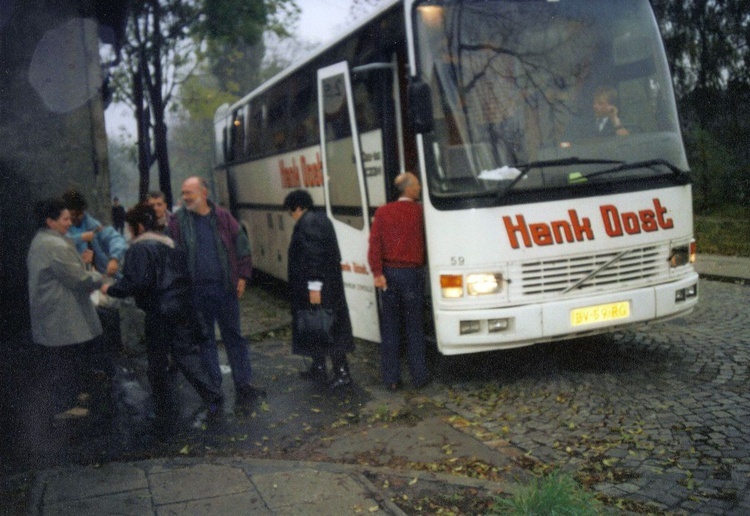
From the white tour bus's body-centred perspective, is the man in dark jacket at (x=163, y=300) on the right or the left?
on its right

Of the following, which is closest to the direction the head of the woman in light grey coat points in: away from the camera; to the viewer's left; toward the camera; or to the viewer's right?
to the viewer's right

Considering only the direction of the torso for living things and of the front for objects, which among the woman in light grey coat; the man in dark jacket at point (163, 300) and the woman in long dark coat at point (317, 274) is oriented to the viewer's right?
the woman in light grey coat

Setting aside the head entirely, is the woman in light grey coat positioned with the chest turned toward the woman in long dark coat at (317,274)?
yes

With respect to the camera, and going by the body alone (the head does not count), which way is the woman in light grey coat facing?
to the viewer's right

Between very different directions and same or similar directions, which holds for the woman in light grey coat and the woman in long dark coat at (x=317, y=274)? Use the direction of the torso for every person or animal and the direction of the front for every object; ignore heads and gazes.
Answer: very different directions

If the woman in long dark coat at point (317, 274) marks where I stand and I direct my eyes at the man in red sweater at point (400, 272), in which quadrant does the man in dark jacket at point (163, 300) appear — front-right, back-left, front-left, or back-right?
back-right

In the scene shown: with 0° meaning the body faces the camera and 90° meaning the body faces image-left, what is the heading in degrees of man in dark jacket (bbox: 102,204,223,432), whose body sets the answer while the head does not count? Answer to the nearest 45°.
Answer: approximately 135°
